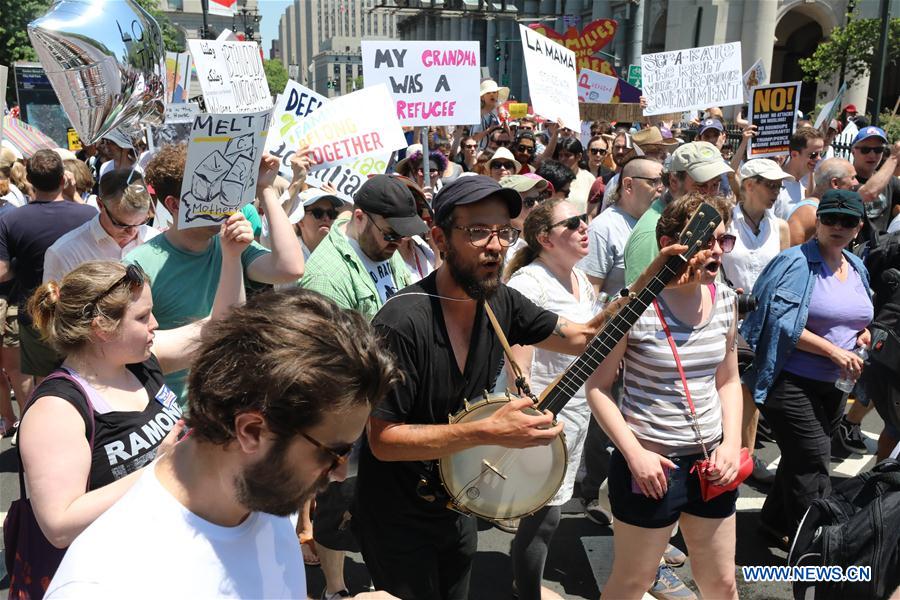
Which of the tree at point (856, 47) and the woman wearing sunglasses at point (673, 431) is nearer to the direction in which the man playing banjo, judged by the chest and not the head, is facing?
the woman wearing sunglasses

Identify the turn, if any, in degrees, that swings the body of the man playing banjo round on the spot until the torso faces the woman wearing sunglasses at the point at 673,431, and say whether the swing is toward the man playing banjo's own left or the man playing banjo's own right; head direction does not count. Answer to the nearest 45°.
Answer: approximately 90° to the man playing banjo's own left

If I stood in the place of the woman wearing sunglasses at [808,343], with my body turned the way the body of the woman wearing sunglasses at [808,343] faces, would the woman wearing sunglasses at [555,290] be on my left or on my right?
on my right

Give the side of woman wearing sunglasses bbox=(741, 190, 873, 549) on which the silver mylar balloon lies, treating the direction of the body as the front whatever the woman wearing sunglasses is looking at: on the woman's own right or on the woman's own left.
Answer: on the woman's own right

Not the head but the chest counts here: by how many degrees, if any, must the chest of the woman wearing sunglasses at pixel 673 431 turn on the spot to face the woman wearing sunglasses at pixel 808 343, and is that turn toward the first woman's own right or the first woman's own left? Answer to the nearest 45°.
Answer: approximately 90° to the first woman's own left

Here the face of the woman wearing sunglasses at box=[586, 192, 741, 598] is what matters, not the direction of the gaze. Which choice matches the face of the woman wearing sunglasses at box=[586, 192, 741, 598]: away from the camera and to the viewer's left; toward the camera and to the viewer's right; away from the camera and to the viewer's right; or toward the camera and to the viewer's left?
toward the camera and to the viewer's right

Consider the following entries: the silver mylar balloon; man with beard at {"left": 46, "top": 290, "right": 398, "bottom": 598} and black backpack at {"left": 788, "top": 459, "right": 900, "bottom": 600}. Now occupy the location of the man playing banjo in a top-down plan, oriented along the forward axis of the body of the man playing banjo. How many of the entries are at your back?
1

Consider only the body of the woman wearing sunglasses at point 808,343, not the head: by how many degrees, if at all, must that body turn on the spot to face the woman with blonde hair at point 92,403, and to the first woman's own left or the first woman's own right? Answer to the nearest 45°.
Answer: approximately 90° to the first woman's own right

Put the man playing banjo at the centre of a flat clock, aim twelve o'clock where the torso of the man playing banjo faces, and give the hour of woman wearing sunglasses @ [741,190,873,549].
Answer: The woman wearing sunglasses is roughly at 9 o'clock from the man playing banjo.

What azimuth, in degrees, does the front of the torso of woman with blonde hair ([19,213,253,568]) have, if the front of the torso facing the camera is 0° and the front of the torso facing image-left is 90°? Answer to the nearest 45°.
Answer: approximately 315°

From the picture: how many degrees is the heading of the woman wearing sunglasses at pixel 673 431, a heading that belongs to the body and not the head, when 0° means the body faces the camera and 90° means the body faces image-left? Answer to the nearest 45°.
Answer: approximately 315°

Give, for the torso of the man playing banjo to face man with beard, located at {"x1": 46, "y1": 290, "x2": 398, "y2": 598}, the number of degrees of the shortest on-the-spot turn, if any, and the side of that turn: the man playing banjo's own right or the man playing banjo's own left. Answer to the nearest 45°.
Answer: approximately 45° to the man playing banjo's own right
